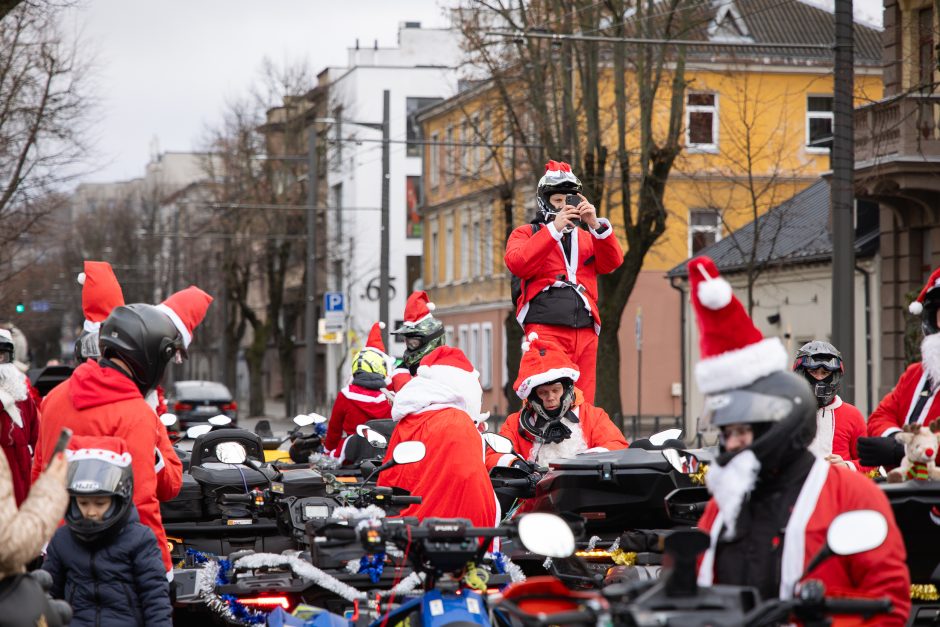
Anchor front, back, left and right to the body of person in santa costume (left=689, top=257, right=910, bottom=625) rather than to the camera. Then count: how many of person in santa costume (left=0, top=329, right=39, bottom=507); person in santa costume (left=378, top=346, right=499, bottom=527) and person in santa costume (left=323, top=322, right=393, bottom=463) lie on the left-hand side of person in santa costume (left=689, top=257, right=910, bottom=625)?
0

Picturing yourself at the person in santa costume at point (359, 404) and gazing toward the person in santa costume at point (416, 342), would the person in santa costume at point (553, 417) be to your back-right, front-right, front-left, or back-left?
front-right

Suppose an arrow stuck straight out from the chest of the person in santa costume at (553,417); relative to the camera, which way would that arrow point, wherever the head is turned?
toward the camera

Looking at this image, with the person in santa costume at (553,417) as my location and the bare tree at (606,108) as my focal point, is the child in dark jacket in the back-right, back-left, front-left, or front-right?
back-left

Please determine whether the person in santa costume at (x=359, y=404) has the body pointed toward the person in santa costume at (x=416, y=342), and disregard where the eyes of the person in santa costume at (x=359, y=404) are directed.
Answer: no

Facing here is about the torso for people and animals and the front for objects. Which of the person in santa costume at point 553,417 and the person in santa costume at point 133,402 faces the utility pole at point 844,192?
the person in santa costume at point 133,402

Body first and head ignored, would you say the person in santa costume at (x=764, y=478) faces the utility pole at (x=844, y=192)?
no

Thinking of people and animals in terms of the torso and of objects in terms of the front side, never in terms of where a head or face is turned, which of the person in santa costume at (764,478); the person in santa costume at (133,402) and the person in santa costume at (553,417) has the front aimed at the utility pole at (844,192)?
the person in santa costume at (133,402)

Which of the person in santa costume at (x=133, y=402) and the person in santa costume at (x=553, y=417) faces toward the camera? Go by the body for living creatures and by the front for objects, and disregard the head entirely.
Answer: the person in santa costume at (x=553, y=417)

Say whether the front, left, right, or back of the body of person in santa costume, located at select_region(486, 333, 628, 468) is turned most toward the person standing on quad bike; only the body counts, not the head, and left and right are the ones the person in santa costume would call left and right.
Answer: back
